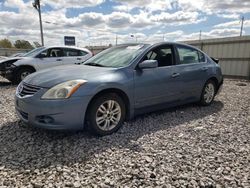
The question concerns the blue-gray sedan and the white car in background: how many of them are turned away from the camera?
0

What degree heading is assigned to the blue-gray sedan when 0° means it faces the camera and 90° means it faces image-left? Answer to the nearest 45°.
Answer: approximately 45°

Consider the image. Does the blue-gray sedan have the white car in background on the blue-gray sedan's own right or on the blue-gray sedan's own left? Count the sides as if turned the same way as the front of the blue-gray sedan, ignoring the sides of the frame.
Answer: on the blue-gray sedan's own right
